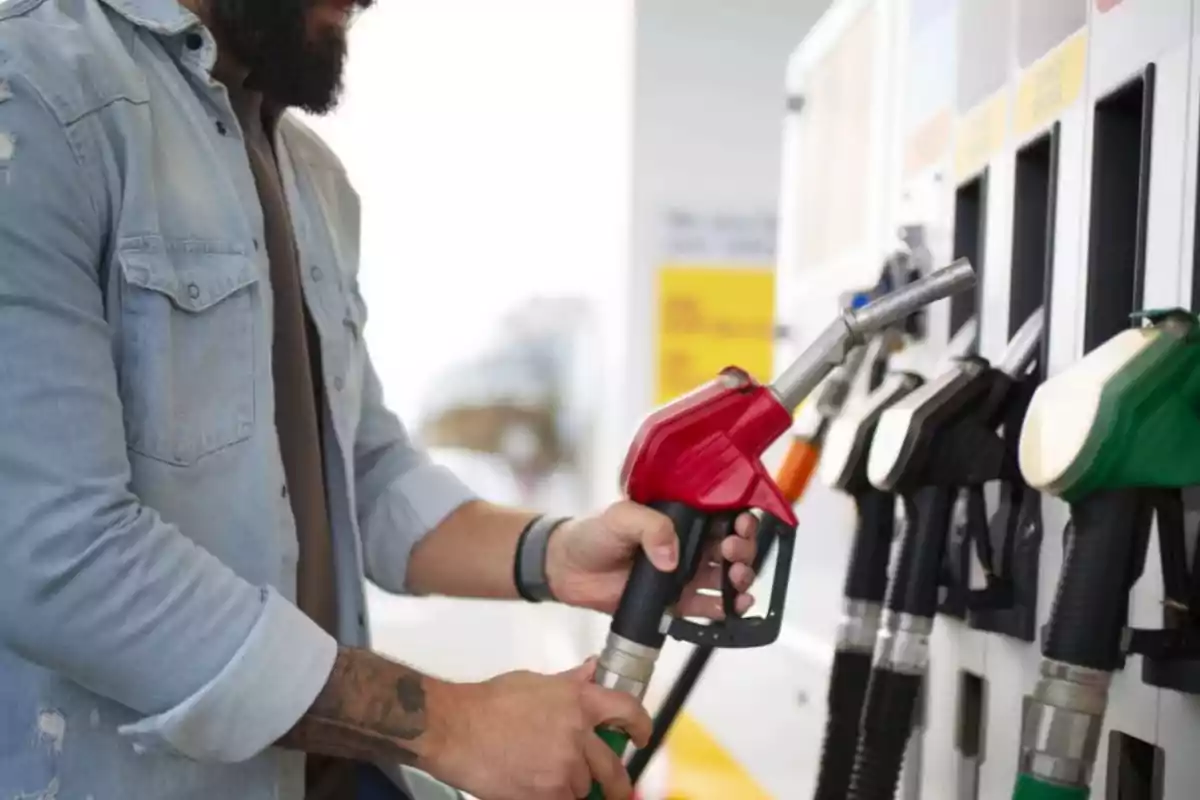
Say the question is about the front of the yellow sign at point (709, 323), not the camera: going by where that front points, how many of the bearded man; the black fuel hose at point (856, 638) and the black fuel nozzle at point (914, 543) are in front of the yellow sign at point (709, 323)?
3

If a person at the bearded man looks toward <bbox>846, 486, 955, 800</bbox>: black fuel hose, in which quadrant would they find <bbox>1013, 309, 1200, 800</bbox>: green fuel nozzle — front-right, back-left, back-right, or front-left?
front-right

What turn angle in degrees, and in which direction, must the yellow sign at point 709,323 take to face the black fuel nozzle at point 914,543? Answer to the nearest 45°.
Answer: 0° — it already faces it

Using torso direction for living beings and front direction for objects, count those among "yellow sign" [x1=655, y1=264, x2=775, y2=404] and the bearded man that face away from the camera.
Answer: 0

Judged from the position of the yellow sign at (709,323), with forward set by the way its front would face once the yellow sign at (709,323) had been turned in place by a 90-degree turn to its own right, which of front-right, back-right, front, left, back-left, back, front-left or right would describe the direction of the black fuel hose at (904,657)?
left

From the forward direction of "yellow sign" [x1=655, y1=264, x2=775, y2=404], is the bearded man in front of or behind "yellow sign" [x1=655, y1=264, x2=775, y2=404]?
in front

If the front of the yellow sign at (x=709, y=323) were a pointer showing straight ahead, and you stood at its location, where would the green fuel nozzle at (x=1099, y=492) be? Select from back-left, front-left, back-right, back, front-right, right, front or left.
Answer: front

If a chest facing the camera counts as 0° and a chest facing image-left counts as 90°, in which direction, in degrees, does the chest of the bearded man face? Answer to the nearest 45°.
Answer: approximately 315°

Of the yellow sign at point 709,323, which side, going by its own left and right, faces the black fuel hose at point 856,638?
front

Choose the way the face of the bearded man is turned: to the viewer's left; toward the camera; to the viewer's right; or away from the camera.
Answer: to the viewer's right

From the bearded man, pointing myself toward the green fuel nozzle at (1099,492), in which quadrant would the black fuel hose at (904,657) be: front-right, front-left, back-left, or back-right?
front-left

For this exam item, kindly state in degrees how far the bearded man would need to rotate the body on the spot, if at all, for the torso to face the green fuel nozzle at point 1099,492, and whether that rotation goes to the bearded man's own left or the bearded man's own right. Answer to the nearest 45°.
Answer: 0° — they already face it

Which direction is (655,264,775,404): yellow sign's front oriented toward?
toward the camera

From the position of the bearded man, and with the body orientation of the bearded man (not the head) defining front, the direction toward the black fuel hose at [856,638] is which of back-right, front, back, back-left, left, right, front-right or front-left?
front-left
